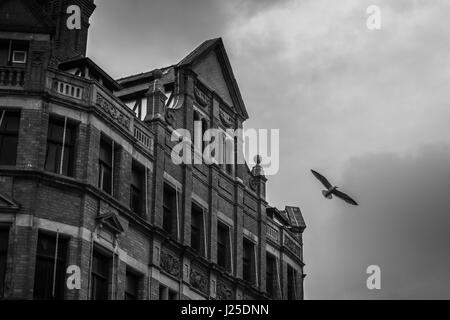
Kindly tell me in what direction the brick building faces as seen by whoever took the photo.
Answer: facing the viewer and to the right of the viewer

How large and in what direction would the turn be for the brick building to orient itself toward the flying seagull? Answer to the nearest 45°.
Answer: approximately 45° to its left
